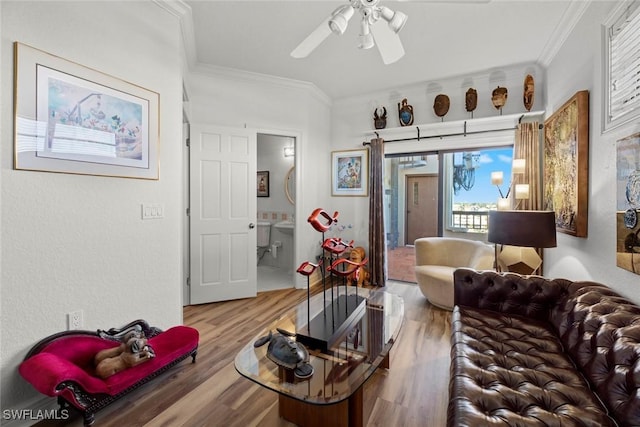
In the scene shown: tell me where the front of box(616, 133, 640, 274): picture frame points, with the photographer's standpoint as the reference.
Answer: facing the viewer and to the left of the viewer

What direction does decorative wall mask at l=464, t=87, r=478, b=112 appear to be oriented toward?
toward the camera

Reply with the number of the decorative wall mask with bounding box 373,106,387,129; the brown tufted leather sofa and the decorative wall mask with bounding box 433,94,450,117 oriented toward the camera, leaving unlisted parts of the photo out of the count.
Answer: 2

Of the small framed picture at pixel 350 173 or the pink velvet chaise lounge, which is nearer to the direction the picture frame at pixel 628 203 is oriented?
the pink velvet chaise lounge

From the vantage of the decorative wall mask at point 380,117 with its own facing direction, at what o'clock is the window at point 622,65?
The window is roughly at 11 o'clock from the decorative wall mask.

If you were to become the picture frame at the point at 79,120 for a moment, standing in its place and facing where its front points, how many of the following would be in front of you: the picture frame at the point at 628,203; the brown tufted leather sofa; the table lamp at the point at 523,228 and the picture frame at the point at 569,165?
4

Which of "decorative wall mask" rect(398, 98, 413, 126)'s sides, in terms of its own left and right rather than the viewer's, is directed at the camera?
front

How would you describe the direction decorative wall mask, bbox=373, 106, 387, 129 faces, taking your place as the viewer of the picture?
facing the viewer

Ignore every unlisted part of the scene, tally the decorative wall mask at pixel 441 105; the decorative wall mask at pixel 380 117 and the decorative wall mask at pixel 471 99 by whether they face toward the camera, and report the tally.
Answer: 3

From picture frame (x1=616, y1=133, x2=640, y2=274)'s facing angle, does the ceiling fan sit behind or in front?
in front

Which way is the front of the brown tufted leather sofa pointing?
to the viewer's left

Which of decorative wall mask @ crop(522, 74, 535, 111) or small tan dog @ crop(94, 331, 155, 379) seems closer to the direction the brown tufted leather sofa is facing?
the small tan dog

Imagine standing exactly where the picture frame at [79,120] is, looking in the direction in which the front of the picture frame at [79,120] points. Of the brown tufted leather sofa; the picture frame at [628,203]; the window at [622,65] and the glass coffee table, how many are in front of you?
4

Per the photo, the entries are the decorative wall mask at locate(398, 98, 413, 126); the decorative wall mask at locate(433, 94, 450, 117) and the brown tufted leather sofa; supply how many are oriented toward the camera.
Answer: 2

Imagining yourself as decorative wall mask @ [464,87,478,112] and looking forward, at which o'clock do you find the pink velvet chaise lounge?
The pink velvet chaise lounge is roughly at 1 o'clock from the decorative wall mask.

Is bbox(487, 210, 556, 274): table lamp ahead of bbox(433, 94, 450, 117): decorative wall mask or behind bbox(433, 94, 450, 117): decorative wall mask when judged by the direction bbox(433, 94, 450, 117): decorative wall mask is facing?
ahead
